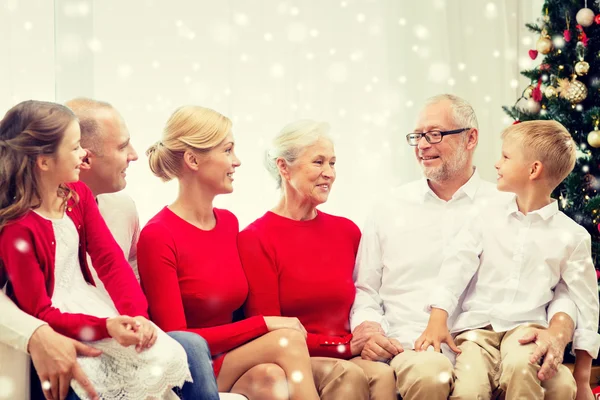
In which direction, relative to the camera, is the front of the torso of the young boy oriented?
toward the camera

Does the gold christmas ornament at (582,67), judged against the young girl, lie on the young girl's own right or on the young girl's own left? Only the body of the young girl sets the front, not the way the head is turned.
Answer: on the young girl's own left

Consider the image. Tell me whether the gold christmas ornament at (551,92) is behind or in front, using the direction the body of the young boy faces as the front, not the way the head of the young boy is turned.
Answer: behind

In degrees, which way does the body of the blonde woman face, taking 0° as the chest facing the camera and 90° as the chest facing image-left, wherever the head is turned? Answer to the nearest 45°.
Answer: approximately 315°

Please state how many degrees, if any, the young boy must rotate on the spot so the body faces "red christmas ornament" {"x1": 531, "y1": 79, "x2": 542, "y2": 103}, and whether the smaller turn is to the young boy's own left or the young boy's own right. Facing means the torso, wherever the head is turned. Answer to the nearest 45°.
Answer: approximately 180°

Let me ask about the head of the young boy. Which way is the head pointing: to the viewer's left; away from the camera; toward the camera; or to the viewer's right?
to the viewer's left

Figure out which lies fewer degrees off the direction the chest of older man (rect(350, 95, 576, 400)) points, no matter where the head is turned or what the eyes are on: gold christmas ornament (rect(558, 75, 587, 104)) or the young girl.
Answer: the young girl

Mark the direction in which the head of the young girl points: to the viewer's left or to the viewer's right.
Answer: to the viewer's right

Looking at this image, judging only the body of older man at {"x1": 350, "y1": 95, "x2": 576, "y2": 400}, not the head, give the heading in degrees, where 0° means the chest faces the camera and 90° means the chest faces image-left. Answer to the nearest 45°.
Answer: approximately 0°

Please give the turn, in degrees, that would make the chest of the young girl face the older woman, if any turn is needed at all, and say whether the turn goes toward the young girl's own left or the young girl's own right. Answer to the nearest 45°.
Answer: approximately 90° to the young girl's own left

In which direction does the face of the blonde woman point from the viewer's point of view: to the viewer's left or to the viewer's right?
to the viewer's right

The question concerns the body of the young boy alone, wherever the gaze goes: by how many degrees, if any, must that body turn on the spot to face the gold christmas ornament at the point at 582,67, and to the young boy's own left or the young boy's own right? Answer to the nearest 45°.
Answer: approximately 180°

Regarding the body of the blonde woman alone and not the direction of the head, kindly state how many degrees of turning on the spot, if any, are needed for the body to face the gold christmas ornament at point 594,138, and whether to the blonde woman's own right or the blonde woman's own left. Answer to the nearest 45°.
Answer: approximately 90° to the blonde woman's own left
